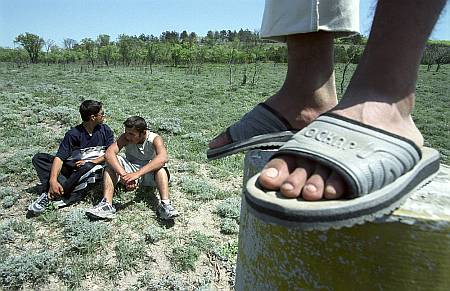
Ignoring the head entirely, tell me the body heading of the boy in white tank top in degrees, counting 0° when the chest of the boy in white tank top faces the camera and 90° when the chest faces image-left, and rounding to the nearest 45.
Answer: approximately 0°

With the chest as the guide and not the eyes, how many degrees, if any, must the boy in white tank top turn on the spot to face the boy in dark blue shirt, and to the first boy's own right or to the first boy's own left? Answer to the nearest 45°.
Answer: approximately 135° to the first boy's own right

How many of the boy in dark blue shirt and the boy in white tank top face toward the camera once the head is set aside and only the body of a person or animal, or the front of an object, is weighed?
2

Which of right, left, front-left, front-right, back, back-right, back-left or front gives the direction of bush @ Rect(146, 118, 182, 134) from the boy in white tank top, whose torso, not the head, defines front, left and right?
back

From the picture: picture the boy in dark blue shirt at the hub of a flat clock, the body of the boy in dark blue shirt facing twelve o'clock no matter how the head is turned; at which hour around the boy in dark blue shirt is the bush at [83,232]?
The bush is roughly at 12 o'clock from the boy in dark blue shirt.

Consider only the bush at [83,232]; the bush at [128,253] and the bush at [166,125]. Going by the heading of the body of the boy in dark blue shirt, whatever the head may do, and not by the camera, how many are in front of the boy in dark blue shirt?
2

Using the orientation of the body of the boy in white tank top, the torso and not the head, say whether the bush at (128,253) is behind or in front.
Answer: in front

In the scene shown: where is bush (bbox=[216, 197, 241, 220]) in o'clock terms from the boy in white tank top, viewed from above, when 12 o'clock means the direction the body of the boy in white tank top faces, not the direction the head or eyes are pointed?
The bush is roughly at 10 o'clock from the boy in white tank top.

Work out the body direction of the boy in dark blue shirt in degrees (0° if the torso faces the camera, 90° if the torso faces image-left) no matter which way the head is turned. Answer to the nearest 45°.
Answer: approximately 0°
